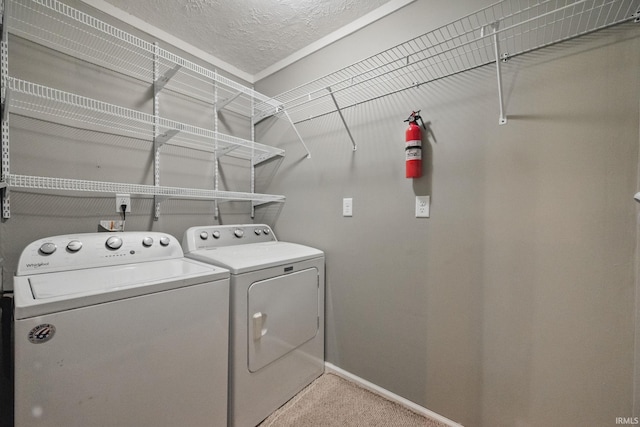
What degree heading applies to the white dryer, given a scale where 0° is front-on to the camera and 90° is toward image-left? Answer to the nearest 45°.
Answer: approximately 315°

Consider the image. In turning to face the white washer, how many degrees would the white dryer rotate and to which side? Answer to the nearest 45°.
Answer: approximately 90° to its right
